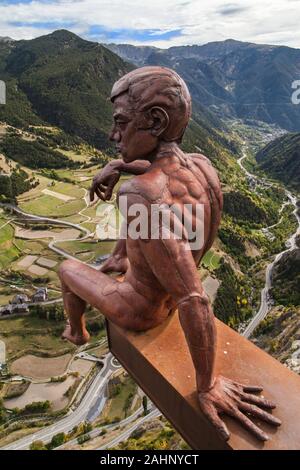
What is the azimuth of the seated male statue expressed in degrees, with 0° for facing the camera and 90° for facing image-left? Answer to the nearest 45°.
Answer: approximately 135°
